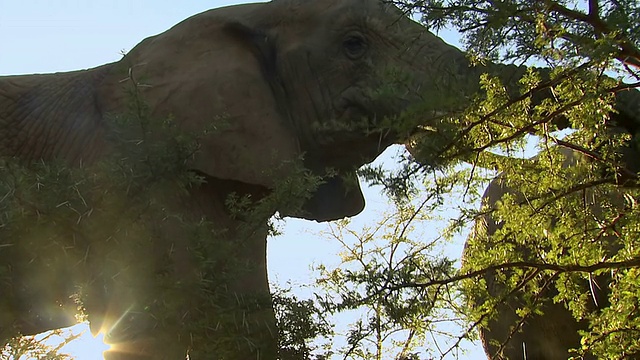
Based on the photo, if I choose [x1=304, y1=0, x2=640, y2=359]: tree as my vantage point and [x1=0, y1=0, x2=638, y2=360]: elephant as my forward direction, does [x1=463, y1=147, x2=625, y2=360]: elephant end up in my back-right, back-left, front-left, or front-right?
back-right

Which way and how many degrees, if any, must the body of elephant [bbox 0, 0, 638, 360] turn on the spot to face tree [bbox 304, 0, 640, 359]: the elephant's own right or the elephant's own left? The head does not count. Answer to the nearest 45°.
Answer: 0° — it already faces it

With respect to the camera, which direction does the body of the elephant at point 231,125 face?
to the viewer's right

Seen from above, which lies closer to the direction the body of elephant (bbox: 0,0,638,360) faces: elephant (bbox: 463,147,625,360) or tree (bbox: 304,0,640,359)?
the tree
